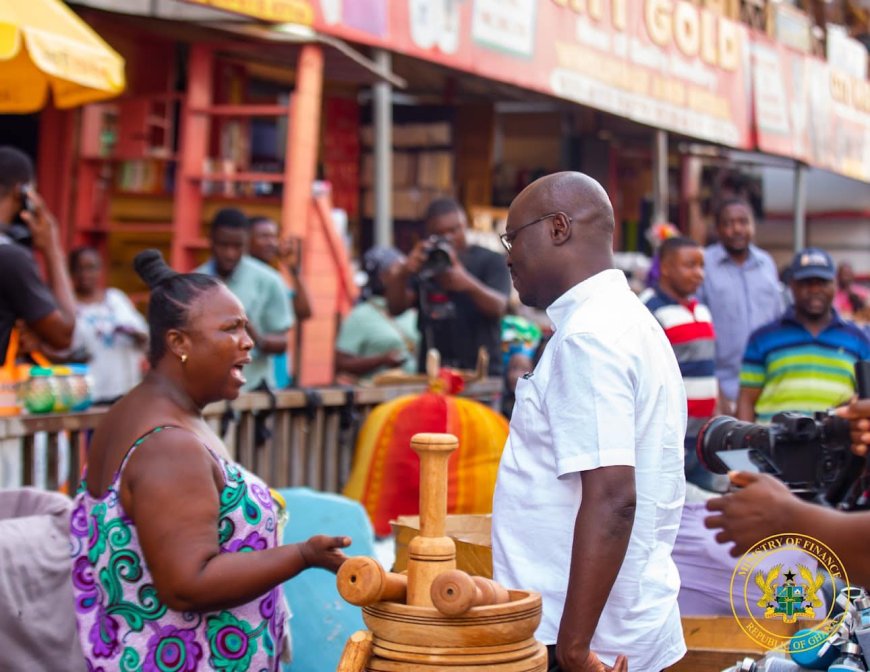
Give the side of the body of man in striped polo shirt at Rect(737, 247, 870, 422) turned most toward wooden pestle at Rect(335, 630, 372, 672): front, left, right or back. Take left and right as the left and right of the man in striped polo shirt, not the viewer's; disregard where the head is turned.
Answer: front

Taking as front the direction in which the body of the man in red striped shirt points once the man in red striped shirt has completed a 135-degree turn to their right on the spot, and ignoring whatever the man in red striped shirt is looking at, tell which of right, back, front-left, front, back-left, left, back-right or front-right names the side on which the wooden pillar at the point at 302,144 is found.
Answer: front-right

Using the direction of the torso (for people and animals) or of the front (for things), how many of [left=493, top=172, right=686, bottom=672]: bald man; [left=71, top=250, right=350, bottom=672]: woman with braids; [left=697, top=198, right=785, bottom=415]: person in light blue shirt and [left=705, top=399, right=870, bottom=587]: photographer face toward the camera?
1

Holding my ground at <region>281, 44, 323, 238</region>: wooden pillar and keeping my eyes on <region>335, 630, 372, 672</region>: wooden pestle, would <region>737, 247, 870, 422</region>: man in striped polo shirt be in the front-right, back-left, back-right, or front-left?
front-left

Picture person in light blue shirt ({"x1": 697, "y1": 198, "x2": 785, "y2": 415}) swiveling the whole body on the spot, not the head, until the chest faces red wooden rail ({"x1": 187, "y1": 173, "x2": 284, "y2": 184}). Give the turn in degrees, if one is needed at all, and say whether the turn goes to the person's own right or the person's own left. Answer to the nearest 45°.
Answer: approximately 90° to the person's own right

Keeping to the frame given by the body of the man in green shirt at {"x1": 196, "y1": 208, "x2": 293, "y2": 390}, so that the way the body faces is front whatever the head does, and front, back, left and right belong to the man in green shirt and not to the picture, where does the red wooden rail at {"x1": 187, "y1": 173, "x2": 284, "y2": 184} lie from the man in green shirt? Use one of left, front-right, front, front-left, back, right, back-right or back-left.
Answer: back-right

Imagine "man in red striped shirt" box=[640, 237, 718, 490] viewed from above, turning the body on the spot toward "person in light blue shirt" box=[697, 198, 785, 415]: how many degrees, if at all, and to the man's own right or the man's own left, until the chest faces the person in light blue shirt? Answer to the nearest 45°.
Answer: approximately 135° to the man's own left

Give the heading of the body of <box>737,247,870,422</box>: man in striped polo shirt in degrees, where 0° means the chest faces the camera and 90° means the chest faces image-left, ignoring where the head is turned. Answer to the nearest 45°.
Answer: approximately 0°

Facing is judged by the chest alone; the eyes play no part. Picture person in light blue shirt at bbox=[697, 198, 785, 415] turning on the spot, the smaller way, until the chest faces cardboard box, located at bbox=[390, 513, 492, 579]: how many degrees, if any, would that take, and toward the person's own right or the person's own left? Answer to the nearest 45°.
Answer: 0° — they already face it

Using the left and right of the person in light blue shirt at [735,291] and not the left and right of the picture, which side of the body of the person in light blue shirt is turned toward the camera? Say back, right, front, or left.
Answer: front

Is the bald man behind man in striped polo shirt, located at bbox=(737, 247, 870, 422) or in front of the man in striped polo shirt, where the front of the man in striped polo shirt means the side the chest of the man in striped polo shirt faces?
in front

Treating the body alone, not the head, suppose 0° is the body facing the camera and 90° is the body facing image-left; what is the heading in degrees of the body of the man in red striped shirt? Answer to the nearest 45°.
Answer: approximately 315°

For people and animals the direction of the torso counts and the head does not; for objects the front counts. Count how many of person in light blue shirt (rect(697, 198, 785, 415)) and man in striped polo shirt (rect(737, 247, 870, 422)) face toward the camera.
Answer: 2

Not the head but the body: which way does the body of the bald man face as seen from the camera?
to the viewer's left

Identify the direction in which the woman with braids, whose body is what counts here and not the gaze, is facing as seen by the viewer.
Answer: to the viewer's right
